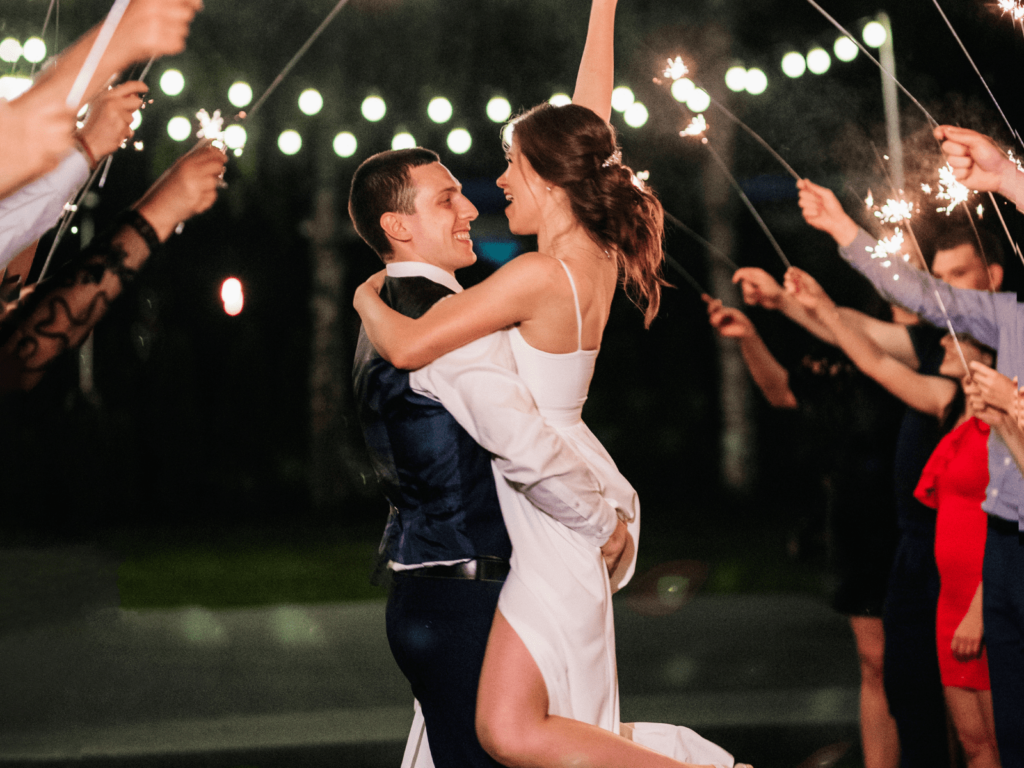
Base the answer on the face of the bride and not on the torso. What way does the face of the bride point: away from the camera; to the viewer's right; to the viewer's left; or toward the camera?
to the viewer's left

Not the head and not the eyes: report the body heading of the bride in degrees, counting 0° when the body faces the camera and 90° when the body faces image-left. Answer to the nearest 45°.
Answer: approximately 90°

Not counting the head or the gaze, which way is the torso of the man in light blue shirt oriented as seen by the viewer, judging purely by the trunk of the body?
to the viewer's left

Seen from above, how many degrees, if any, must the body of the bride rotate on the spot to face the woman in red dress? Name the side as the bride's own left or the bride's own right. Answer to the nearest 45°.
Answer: approximately 135° to the bride's own right

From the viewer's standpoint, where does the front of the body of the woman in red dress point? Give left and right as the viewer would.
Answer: facing to the left of the viewer

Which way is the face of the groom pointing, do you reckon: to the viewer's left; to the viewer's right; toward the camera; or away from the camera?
to the viewer's right
